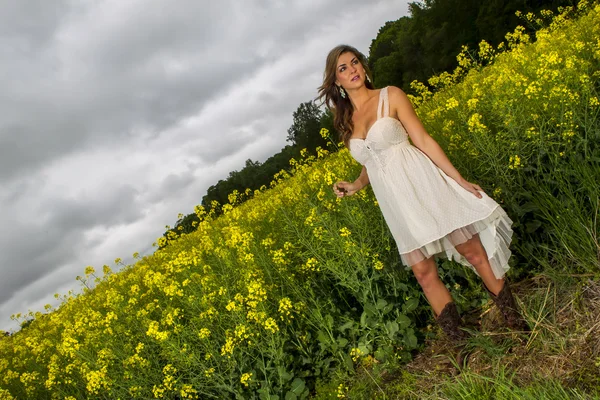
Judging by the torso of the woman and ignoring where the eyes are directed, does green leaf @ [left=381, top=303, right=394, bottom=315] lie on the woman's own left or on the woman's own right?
on the woman's own right

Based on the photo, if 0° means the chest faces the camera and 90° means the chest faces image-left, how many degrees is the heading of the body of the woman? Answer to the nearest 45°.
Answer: approximately 45°

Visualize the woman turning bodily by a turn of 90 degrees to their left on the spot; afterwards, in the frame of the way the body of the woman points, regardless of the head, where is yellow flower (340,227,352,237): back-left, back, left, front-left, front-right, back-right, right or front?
back
